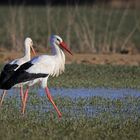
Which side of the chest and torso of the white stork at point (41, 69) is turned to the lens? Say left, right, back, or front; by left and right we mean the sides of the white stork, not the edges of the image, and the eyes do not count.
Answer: right
